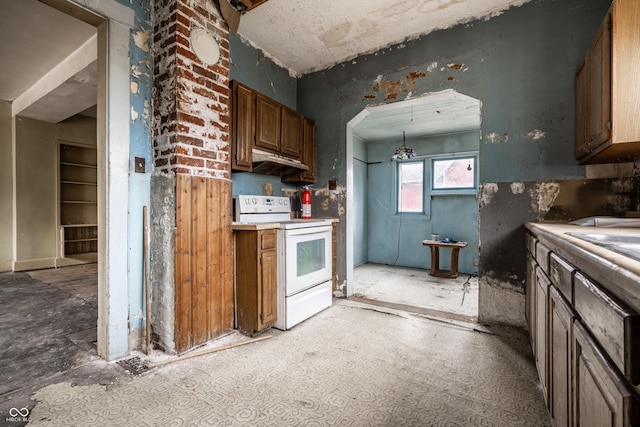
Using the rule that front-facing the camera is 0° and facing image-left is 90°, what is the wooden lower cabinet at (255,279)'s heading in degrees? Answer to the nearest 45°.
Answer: approximately 315°

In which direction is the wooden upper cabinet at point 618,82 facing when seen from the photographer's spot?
facing to the left of the viewer

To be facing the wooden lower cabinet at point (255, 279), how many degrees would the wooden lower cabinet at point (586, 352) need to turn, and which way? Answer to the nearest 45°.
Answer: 0° — it already faces it

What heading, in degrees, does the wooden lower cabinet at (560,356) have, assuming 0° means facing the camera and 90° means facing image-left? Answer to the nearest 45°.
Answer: approximately 90°

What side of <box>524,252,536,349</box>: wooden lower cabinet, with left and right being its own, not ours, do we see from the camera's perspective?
left

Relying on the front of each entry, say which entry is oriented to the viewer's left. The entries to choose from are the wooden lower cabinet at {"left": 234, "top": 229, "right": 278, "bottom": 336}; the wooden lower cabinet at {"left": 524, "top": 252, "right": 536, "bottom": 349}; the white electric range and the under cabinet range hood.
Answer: the wooden lower cabinet at {"left": 524, "top": 252, "right": 536, "bottom": 349}

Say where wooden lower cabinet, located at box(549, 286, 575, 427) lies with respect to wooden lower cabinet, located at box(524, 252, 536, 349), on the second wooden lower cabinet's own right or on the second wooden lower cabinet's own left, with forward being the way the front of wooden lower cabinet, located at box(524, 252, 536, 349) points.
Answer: on the second wooden lower cabinet's own left

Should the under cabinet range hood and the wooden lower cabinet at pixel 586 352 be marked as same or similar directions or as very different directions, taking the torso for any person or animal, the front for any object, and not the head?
very different directions

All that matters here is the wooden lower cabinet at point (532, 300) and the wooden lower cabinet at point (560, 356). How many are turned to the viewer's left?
2
